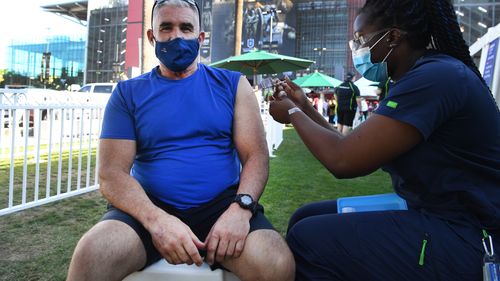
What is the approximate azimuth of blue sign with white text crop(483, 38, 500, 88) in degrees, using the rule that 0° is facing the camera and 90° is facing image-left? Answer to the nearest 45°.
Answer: approximately 45°

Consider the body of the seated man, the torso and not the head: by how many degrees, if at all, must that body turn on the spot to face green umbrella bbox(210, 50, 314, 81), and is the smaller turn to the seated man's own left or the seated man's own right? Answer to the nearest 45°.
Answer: approximately 180°

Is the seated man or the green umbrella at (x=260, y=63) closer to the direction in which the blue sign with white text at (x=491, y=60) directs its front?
the seated man

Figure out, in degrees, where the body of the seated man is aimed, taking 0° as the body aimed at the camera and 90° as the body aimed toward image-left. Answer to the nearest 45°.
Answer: approximately 0°
